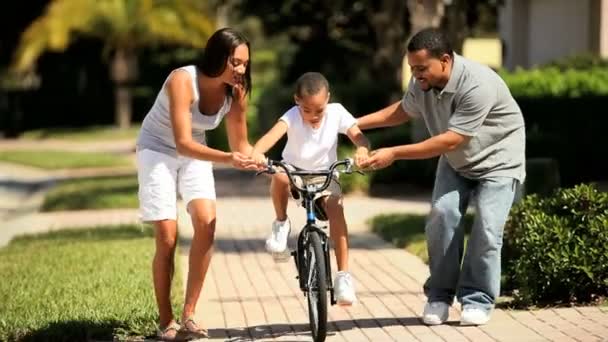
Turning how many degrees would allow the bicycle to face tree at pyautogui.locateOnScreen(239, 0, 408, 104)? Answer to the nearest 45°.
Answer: approximately 180°

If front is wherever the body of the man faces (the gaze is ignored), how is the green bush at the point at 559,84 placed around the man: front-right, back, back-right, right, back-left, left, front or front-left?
back-right

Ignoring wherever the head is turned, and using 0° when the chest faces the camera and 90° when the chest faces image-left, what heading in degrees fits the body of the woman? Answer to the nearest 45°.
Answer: approximately 315°

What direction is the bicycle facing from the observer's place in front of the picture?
facing the viewer

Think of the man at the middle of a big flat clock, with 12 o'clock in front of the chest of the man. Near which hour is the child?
The child is roughly at 1 o'clock from the man.

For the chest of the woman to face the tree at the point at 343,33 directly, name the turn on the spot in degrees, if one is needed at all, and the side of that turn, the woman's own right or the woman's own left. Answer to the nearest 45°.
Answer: approximately 135° to the woman's own left

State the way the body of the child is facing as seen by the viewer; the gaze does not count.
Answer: toward the camera

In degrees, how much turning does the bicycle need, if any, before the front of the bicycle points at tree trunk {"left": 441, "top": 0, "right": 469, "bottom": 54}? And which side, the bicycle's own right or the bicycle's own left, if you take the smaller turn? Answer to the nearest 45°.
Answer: approximately 180°

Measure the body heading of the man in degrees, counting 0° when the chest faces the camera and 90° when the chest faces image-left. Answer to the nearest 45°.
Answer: approximately 45°

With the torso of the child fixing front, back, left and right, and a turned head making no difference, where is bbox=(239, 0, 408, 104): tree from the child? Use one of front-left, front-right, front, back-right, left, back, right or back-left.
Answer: back

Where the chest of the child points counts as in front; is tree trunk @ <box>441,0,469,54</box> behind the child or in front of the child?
behind
